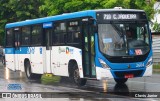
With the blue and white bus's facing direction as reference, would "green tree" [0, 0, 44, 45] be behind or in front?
behind
